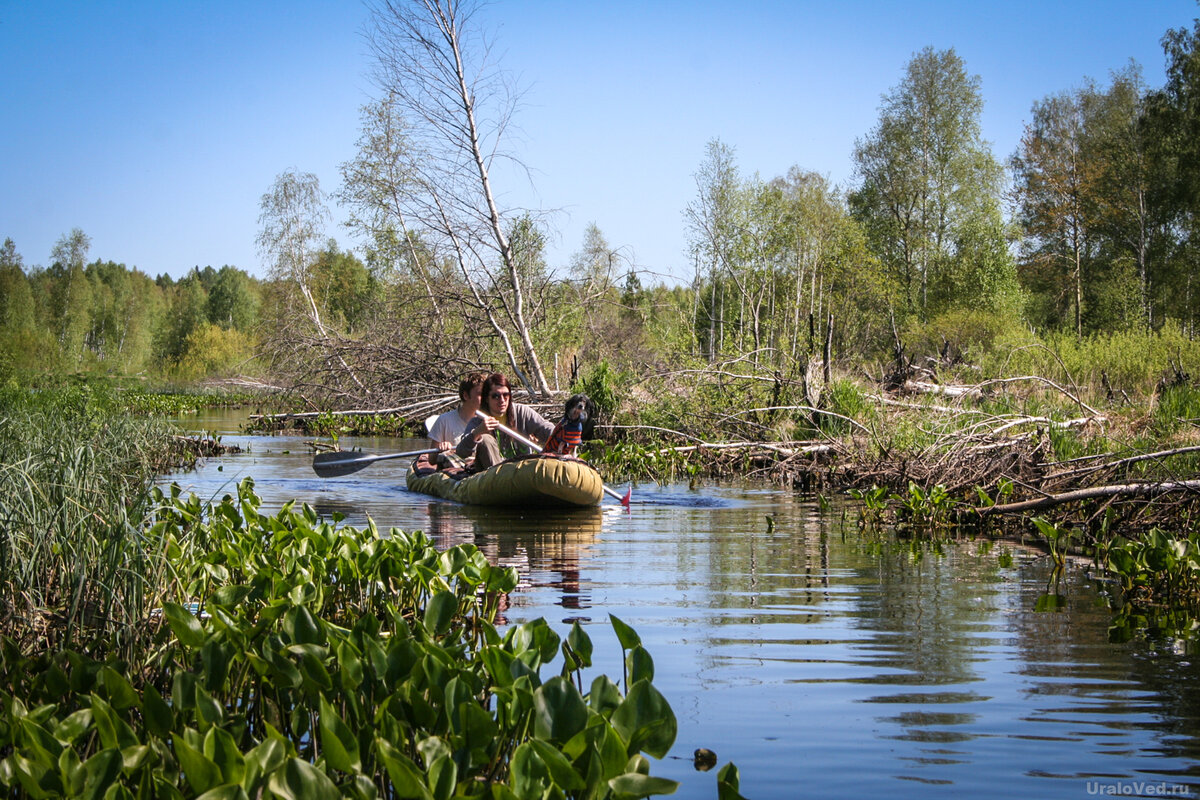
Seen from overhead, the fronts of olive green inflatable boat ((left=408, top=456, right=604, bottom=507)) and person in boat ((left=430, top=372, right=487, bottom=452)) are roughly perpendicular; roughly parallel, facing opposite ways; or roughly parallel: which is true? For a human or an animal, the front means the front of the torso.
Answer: roughly parallel

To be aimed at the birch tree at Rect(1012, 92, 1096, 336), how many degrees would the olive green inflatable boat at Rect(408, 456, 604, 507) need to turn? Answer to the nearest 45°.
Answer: approximately 90° to its left

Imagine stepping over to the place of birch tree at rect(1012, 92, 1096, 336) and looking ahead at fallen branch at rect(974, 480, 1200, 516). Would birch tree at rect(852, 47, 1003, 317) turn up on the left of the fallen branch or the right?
right

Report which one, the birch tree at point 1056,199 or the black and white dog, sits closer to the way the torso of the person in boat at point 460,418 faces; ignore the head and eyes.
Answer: the black and white dog

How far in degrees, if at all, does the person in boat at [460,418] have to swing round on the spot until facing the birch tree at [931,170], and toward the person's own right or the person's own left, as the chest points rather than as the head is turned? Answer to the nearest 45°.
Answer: approximately 90° to the person's own left

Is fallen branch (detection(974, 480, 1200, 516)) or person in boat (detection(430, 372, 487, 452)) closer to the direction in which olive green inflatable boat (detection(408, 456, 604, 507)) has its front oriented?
the fallen branch

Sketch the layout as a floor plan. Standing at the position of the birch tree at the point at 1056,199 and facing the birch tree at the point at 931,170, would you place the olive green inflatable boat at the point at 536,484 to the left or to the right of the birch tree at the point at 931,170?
left

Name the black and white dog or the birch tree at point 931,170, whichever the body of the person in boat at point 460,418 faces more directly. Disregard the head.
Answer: the black and white dog

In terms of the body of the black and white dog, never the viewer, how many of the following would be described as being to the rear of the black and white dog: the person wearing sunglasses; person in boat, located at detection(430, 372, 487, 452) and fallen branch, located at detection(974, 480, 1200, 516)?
2

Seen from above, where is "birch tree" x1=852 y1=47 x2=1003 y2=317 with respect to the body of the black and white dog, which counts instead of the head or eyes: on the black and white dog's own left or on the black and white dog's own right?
on the black and white dog's own left

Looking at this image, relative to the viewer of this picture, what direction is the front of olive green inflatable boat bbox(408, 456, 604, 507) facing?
facing the viewer and to the right of the viewer

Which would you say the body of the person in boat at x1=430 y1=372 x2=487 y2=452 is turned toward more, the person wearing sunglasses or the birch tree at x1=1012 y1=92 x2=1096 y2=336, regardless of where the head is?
the person wearing sunglasses

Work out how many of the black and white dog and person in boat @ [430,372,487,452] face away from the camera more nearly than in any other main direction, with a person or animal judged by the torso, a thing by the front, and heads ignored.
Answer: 0

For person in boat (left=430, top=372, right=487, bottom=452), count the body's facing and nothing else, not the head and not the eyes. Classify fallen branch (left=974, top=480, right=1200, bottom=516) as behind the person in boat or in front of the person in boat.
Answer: in front
